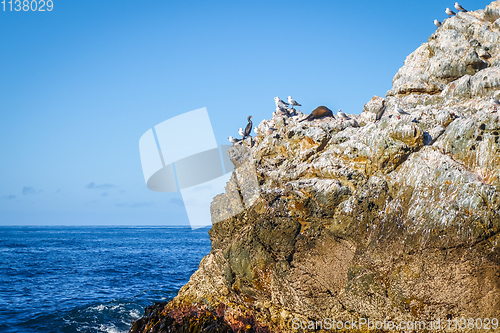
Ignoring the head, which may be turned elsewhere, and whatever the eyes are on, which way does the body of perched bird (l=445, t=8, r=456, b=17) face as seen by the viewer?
to the viewer's left

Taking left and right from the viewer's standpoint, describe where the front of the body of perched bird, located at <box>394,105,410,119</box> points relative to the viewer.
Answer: facing to the left of the viewer

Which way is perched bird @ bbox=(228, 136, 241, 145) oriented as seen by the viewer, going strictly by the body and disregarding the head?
to the viewer's left

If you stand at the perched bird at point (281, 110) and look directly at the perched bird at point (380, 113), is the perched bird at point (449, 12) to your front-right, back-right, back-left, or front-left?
front-left
